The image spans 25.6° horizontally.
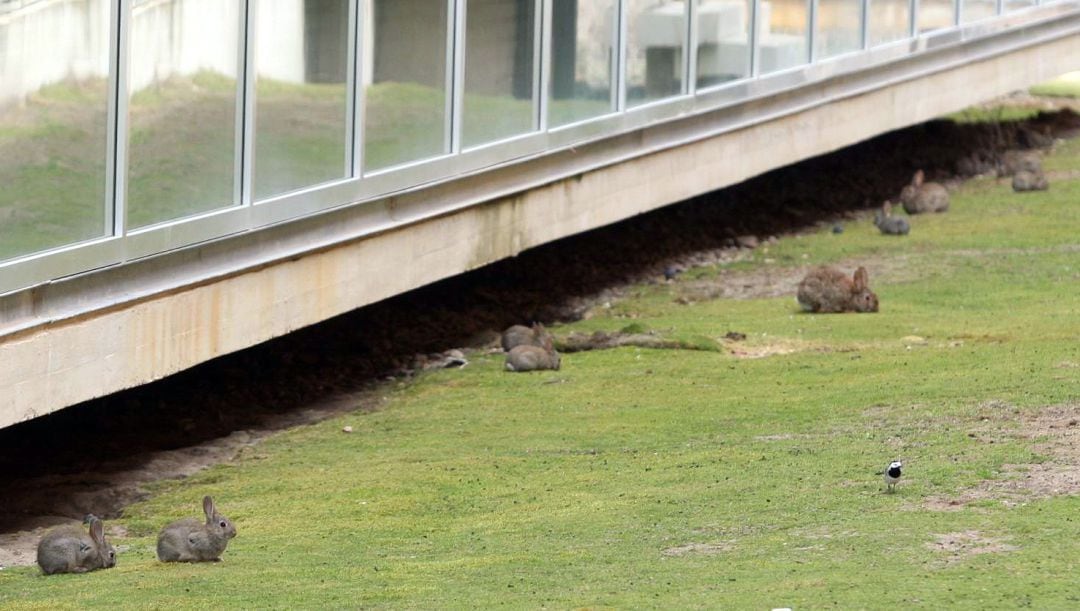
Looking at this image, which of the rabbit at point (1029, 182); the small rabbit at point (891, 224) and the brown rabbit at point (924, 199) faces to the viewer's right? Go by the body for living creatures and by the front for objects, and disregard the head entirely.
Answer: the rabbit

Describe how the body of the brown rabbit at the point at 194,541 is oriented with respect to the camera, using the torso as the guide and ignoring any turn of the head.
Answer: to the viewer's right

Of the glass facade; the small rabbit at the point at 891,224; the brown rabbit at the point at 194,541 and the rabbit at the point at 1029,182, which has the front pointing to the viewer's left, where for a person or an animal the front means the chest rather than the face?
the small rabbit

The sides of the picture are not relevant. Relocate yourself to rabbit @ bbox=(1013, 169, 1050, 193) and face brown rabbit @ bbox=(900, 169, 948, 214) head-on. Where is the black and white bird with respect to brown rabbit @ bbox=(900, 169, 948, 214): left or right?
left

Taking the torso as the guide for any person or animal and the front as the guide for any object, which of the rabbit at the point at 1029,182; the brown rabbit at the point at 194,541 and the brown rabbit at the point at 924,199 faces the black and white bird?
the brown rabbit at the point at 194,541

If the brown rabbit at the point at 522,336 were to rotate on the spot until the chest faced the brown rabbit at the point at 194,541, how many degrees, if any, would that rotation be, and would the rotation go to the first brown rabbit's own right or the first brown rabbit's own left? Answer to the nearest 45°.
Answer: approximately 90° to the first brown rabbit's own right

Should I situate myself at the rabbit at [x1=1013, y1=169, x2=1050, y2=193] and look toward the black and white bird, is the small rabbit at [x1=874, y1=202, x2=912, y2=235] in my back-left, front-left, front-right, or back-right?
front-right

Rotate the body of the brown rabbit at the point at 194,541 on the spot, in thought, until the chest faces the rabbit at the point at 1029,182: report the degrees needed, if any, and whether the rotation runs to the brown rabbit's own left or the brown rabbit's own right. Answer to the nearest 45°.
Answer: approximately 45° to the brown rabbit's own left

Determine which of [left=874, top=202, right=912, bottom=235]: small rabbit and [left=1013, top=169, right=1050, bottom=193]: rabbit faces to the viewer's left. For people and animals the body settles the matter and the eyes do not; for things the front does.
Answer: the small rabbit

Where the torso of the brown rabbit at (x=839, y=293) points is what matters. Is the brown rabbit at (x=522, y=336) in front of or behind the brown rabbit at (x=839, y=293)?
behind

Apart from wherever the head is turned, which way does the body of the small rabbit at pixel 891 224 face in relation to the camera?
to the viewer's left

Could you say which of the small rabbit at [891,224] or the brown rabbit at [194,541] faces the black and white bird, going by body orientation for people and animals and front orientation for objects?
the brown rabbit

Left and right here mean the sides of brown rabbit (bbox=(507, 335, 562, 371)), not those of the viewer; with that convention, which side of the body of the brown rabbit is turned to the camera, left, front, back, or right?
right

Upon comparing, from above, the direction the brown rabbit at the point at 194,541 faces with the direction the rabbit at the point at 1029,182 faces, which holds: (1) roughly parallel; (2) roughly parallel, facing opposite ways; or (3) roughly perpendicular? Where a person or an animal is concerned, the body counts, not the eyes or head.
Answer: roughly parallel

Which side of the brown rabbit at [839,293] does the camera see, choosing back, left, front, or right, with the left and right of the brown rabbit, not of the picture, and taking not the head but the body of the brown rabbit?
right

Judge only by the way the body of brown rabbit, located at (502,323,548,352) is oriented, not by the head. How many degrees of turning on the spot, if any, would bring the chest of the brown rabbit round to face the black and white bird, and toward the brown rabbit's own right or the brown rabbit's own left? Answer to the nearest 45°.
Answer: approximately 90° to the brown rabbit's own right

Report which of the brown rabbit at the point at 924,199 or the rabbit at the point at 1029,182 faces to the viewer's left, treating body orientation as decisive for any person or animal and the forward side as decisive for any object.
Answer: the brown rabbit
